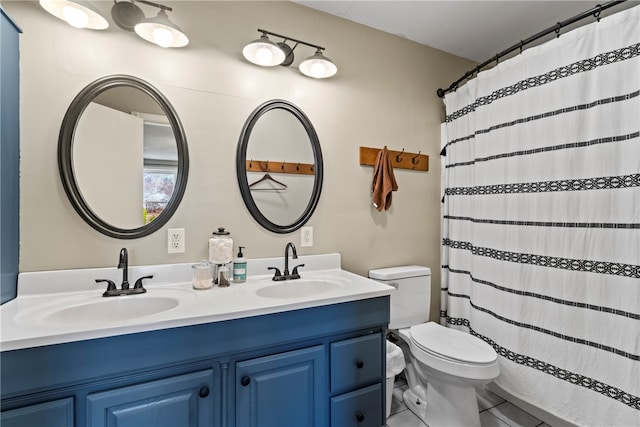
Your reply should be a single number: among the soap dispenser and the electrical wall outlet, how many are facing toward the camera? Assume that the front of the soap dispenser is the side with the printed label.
2

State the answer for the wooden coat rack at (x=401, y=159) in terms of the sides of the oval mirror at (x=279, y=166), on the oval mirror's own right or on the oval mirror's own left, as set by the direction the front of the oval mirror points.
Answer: on the oval mirror's own left

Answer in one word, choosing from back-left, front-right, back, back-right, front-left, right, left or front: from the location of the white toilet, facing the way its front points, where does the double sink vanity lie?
right

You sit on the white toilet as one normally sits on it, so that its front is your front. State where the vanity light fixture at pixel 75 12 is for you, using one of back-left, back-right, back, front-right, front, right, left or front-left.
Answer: right

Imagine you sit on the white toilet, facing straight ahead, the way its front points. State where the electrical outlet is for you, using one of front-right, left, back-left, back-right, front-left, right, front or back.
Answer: back-right
